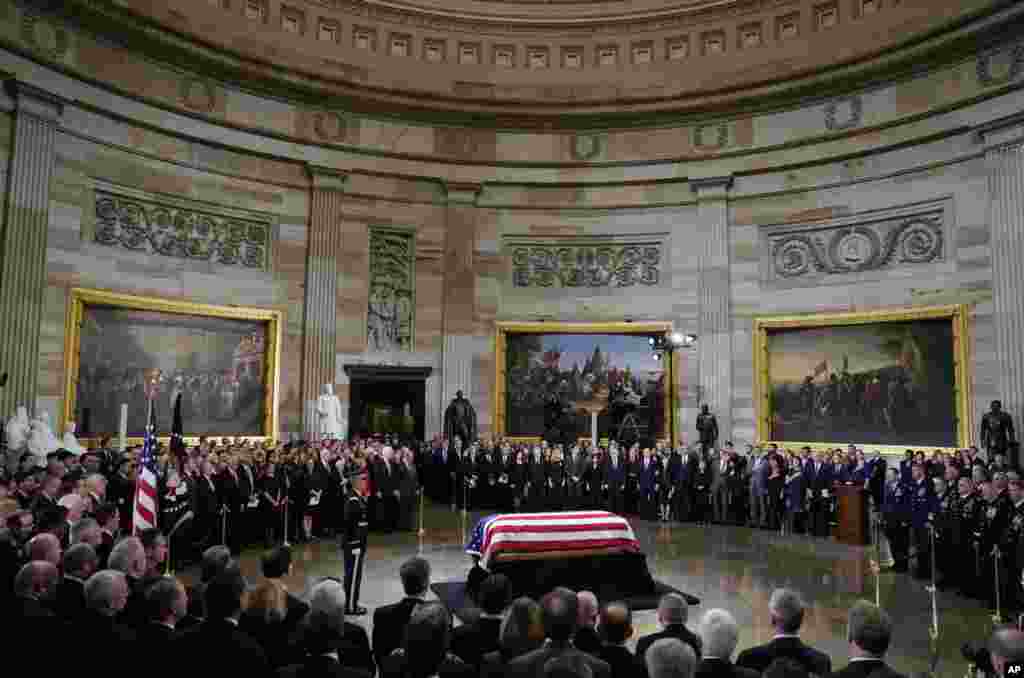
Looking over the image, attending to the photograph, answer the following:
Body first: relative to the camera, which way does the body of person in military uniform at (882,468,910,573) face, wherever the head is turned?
to the viewer's left

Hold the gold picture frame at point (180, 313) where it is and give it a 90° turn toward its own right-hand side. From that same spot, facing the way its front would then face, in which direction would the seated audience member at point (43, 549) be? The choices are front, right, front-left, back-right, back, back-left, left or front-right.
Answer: front-left

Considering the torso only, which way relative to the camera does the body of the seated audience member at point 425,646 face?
away from the camera

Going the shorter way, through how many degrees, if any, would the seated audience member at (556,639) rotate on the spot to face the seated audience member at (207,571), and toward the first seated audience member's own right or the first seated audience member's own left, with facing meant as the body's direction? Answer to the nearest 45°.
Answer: approximately 45° to the first seated audience member's own left

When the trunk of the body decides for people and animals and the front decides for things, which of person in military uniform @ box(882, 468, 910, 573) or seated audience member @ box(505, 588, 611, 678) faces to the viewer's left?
the person in military uniform

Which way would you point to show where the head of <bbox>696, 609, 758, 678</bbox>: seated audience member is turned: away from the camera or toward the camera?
away from the camera

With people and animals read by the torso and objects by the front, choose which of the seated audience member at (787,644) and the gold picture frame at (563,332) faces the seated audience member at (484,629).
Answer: the gold picture frame

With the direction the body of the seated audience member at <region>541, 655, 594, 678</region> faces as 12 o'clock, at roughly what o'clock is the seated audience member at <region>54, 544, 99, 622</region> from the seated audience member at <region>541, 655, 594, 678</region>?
the seated audience member at <region>54, 544, 99, 622</region> is roughly at 10 o'clock from the seated audience member at <region>541, 655, 594, 678</region>.

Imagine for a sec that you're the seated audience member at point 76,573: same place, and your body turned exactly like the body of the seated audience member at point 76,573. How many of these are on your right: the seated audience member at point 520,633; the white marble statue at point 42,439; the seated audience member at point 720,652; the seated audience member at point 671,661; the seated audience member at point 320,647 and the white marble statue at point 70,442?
4

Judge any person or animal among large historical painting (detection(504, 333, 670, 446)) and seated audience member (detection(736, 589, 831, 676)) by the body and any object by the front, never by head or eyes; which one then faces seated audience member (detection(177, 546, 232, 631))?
the large historical painting

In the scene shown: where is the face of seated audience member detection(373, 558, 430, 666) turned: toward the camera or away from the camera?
away from the camera

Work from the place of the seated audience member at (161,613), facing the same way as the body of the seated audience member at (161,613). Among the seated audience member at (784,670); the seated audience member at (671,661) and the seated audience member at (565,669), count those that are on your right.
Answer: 3

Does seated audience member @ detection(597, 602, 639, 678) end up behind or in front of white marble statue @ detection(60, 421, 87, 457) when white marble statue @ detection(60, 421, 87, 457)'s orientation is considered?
in front

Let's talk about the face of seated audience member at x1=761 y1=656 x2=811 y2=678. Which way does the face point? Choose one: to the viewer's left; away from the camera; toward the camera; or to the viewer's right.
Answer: away from the camera

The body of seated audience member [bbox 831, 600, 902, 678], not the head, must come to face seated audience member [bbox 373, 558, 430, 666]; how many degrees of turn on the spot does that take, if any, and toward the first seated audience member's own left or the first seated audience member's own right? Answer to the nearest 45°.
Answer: approximately 90° to the first seated audience member's own left

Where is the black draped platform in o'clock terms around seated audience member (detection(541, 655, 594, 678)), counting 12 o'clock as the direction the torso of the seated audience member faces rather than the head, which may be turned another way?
The black draped platform is roughly at 12 o'clock from the seated audience member.
